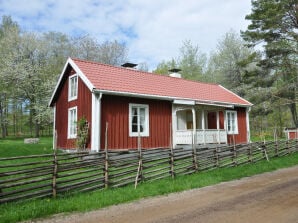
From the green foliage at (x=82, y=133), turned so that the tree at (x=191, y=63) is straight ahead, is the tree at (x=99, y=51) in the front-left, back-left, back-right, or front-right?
front-left

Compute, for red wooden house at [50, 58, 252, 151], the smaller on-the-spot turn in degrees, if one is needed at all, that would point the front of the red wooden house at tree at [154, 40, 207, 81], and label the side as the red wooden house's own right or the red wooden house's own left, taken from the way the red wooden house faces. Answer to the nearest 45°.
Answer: approximately 135° to the red wooden house's own left

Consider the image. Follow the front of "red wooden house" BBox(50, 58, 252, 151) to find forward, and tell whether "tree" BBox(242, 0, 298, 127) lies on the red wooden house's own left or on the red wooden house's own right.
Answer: on the red wooden house's own left

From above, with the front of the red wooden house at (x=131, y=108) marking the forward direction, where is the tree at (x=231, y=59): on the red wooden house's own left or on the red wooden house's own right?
on the red wooden house's own left

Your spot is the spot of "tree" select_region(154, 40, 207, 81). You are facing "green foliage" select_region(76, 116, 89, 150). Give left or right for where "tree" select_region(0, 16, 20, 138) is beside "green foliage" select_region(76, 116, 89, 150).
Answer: right

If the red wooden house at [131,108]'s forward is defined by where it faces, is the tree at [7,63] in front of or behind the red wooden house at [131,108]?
behind

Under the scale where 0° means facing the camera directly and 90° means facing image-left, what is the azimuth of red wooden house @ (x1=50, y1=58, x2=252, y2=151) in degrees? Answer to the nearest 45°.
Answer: approximately 315°
